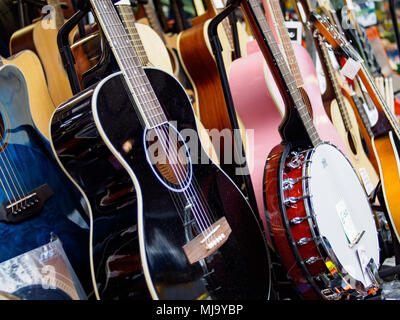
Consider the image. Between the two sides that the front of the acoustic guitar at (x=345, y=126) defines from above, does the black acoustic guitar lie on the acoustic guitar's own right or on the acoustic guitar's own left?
on the acoustic guitar's own right

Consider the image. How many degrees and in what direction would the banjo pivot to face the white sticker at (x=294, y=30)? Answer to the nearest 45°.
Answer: approximately 135° to its left

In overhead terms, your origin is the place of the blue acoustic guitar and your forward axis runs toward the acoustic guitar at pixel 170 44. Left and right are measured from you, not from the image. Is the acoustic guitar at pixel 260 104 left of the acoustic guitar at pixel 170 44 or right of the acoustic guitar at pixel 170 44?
right

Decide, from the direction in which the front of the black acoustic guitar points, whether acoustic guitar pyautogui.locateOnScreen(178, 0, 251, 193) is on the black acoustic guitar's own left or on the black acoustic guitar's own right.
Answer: on the black acoustic guitar's own left

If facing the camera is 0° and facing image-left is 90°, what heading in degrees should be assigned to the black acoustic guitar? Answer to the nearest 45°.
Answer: approximately 315°

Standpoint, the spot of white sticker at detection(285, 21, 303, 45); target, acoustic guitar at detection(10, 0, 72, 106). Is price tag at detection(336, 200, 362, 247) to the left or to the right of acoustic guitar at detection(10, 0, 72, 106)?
left

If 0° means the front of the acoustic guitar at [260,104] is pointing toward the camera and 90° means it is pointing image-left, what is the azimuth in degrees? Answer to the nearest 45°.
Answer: approximately 315°

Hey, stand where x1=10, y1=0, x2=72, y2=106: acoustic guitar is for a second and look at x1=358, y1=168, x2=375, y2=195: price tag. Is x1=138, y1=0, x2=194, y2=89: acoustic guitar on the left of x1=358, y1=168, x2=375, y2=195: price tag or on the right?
left

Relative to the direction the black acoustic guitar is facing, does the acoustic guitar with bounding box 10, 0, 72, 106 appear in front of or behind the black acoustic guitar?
behind

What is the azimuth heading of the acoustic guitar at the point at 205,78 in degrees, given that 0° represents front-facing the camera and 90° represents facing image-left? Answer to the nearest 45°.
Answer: approximately 315°
